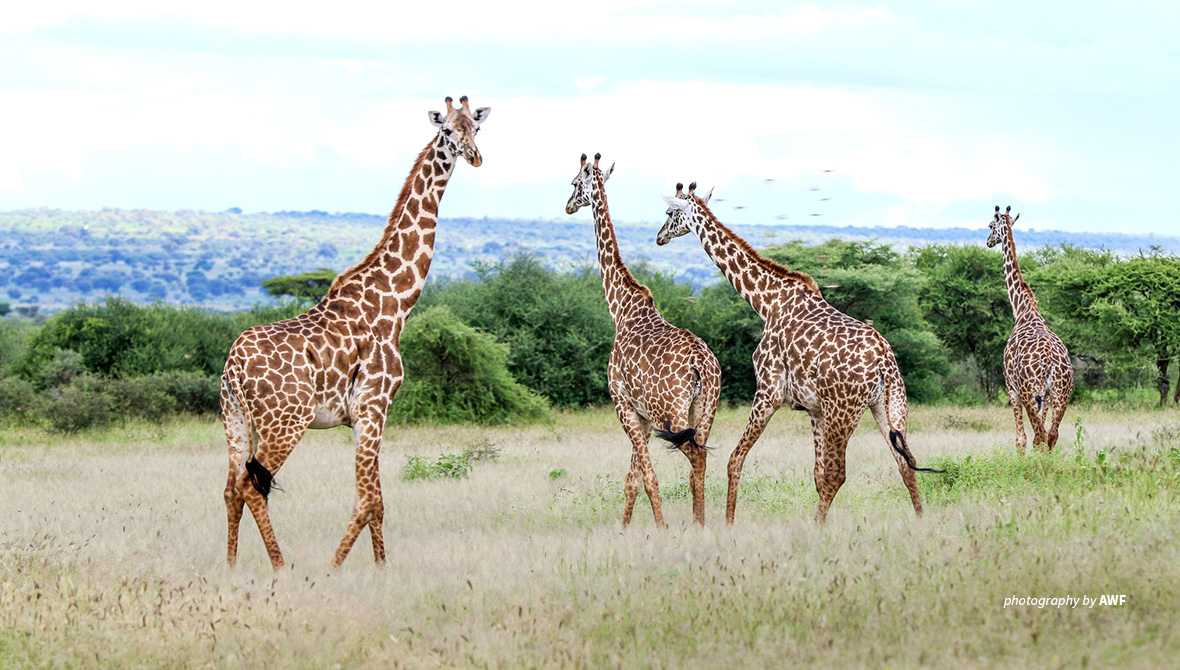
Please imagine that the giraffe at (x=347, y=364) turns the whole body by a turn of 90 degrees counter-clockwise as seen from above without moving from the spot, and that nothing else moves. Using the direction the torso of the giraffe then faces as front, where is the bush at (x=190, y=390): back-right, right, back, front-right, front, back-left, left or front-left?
front

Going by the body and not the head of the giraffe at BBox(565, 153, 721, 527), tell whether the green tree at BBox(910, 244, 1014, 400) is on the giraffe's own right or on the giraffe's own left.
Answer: on the giraffe's own right

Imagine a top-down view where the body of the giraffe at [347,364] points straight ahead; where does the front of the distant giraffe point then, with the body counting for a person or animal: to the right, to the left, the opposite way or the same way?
to the left

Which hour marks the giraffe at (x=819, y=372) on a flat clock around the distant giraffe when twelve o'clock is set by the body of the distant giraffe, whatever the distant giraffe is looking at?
The giraffe is roughly at 8 o'clock from the distant giraffe.

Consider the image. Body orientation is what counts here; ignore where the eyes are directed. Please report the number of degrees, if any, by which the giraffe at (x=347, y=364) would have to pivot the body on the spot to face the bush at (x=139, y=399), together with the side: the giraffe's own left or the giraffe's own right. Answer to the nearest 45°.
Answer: approximately 90° to the giraffe's own left

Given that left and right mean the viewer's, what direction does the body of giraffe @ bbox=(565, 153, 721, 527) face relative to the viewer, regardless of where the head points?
facing away from the viewer and to the left of the viewer

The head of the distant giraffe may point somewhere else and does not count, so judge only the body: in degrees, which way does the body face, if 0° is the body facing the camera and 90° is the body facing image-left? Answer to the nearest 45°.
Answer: approximately 135°

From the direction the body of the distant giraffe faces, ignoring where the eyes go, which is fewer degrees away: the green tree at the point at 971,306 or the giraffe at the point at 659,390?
the green tree

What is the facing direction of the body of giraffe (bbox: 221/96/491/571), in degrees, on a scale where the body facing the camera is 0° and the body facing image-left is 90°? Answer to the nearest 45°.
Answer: approximately 270°

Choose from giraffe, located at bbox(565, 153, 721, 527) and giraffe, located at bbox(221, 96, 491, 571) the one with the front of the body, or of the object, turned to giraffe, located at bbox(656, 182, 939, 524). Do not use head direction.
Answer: giraffe, located at bbox(221, 96, 491, 571)
